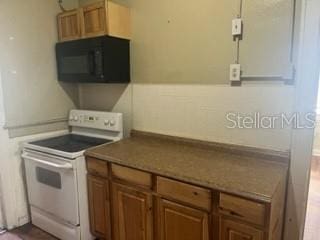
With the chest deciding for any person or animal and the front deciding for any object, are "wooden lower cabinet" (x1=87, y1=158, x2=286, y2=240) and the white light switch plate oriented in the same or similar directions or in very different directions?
same or similar directions

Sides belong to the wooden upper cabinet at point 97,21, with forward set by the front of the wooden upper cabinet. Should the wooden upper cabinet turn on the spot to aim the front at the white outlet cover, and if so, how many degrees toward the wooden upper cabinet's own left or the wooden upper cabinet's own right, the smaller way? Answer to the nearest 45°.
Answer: approximately 90° to the wooden upper cabinet's own left

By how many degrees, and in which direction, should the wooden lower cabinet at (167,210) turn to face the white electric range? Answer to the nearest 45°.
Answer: approximately 90° to its right

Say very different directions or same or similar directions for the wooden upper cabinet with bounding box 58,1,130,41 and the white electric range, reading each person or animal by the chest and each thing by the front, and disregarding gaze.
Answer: same or similar directions

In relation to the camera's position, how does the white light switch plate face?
facing the viewer and to the left of the viewer

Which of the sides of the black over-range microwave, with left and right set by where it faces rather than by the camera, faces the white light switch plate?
left

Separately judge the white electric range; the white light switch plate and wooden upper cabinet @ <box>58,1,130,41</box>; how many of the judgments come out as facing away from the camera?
0

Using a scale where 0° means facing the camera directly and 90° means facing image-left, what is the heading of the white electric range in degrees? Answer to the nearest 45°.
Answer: approximately 45°
